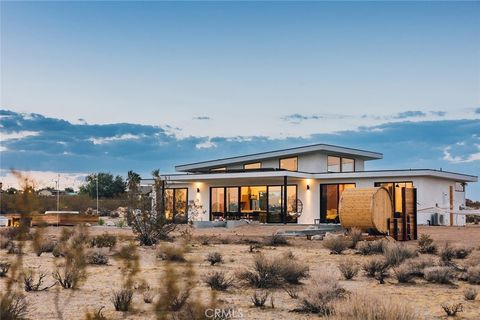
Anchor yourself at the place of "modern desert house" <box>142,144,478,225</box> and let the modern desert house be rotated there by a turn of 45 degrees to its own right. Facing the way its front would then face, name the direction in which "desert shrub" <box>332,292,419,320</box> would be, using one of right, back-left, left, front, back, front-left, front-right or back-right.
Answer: left

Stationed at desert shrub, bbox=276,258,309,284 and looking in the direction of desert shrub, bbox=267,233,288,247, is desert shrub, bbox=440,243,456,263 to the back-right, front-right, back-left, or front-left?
front-right

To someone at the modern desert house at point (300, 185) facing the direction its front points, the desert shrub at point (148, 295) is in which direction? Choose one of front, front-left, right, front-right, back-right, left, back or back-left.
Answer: front-left

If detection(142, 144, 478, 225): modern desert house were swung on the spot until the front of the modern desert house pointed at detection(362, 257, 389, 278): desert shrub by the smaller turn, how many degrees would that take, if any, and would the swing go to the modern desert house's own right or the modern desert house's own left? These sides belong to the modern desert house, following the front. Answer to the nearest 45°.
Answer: approximately 45° to the modern desert house's own left

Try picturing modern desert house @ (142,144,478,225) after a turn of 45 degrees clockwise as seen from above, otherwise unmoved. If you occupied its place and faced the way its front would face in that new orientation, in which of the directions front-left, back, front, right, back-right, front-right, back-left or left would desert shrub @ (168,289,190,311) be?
left

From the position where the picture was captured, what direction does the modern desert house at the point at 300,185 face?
facing the viewer and to the left of the viewer

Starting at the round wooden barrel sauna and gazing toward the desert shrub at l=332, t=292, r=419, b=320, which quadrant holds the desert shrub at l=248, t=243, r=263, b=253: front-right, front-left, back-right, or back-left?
front-right

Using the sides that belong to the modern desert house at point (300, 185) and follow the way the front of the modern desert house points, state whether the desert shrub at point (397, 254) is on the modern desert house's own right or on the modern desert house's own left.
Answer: on the modern desert house's own left

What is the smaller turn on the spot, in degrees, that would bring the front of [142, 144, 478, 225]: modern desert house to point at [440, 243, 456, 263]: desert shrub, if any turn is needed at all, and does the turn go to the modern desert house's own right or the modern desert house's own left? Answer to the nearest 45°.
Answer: approximately 45° to the modern desert house's own left

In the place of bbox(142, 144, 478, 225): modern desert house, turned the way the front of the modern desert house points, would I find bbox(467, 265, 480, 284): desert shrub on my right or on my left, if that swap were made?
on my left

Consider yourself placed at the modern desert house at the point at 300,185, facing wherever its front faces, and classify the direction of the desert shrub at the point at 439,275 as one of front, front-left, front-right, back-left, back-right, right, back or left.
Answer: front-left

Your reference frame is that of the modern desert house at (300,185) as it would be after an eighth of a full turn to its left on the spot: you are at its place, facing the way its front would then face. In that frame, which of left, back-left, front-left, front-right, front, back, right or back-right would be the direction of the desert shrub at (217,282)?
front

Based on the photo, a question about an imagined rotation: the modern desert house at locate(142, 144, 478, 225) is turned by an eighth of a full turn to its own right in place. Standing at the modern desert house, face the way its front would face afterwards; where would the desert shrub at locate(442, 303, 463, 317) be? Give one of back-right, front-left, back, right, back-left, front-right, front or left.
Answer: left

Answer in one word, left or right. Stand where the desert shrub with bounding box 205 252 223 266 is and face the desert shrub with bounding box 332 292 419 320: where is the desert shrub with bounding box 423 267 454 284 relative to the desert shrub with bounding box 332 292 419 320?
left

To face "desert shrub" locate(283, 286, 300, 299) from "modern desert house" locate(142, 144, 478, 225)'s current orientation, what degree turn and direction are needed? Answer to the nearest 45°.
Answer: approximately 45° to its left

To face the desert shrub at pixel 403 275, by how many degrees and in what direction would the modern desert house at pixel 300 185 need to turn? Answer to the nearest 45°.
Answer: approximately 45° to its left
